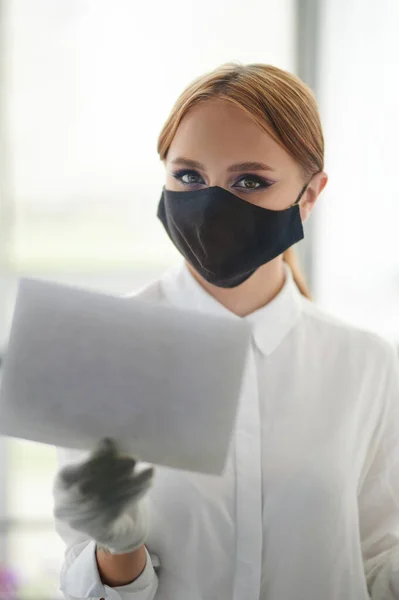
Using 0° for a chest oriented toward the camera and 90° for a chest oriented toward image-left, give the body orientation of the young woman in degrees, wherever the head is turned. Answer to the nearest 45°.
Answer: approximately 0°
